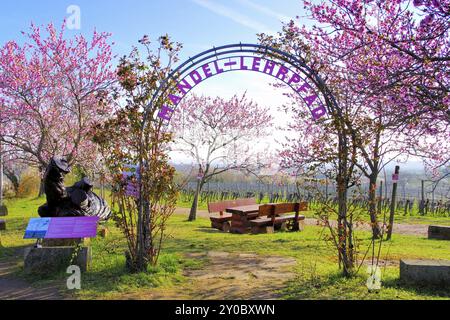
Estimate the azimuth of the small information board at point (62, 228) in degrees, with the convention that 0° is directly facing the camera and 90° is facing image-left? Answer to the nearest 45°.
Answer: approximately 0°

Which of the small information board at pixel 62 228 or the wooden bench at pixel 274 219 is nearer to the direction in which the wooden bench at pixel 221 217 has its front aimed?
the wooden bench

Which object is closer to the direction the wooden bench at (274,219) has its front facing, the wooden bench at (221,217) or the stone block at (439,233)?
the wooden bench

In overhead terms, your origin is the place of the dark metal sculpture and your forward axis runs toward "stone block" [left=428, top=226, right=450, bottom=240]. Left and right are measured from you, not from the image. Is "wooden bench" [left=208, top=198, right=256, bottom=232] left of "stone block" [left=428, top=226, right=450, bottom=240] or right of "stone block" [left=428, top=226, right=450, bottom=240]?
left

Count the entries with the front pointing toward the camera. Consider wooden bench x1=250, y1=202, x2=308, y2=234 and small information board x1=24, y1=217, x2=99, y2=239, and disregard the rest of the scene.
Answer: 1

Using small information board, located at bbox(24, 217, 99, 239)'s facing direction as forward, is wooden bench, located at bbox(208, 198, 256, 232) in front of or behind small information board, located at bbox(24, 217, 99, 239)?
behind

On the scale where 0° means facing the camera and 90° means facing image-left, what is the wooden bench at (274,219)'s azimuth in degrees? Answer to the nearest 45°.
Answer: approximately 135°

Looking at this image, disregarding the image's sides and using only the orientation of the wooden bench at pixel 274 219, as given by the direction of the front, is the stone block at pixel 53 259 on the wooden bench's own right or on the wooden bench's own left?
on the wooden bench's own left

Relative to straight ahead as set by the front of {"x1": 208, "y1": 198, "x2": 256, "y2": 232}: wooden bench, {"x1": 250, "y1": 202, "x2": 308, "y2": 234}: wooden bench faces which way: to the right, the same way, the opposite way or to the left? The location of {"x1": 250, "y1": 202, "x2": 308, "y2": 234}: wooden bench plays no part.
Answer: the opposite way
